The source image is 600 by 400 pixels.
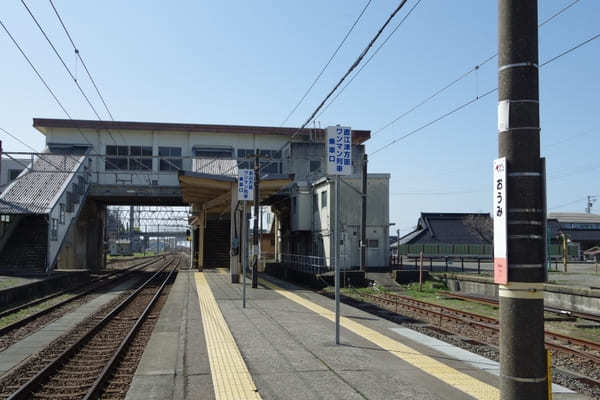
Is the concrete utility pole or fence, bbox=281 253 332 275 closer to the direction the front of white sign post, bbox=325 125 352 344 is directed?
the concrete utility pole

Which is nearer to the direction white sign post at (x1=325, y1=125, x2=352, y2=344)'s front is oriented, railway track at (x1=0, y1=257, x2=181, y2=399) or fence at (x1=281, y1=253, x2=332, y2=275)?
the railway track

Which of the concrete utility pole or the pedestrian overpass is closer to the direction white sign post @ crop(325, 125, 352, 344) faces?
the concrete utility pole

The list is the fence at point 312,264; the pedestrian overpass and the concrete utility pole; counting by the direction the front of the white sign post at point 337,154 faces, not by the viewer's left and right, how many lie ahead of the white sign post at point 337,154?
1

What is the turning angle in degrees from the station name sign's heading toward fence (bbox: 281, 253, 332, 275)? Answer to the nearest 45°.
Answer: approximately 135° to its right

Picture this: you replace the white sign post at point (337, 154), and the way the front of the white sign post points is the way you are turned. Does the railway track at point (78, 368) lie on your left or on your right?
on your right

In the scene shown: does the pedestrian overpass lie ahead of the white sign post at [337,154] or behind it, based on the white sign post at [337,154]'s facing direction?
behind

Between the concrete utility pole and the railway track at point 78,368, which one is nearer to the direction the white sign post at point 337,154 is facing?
the concrete utility pole

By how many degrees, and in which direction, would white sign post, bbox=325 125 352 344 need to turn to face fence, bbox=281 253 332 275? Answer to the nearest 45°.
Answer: approximately 180°
